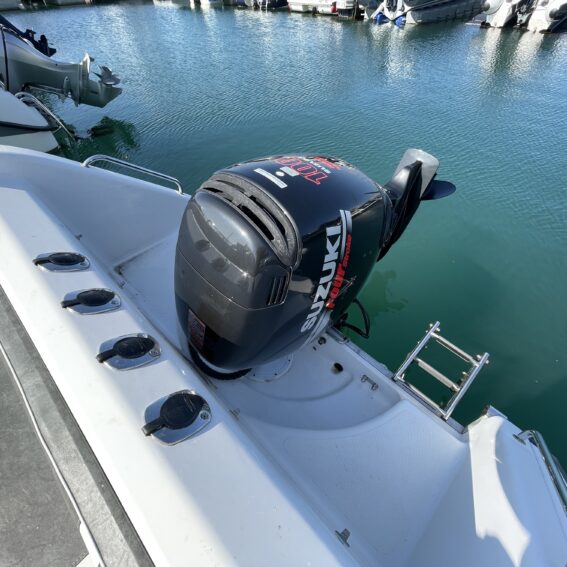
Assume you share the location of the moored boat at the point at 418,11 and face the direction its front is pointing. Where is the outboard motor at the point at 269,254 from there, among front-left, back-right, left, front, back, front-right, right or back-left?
back-right

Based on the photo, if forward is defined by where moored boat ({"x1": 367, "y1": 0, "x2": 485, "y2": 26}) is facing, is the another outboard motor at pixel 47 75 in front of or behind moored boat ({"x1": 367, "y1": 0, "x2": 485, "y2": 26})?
behind

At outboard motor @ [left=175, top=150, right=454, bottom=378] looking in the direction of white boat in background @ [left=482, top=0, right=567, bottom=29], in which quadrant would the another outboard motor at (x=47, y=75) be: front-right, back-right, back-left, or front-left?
front-left

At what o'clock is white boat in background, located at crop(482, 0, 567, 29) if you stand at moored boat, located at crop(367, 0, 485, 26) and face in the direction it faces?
The white boat in background is roughly at 2 o'clock from the moored boat.

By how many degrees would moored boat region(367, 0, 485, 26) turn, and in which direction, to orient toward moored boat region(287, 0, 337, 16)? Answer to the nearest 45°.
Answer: approximately 135° to its left

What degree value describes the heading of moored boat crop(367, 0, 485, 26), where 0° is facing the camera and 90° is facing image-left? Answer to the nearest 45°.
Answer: approximately 225°

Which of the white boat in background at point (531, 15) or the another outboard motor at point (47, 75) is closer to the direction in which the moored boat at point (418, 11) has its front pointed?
the white boat in background

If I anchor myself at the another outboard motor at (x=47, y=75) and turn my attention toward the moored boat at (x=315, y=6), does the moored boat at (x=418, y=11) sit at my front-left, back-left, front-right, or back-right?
front-right

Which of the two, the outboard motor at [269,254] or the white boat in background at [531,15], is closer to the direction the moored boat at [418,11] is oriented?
the white boat in background
